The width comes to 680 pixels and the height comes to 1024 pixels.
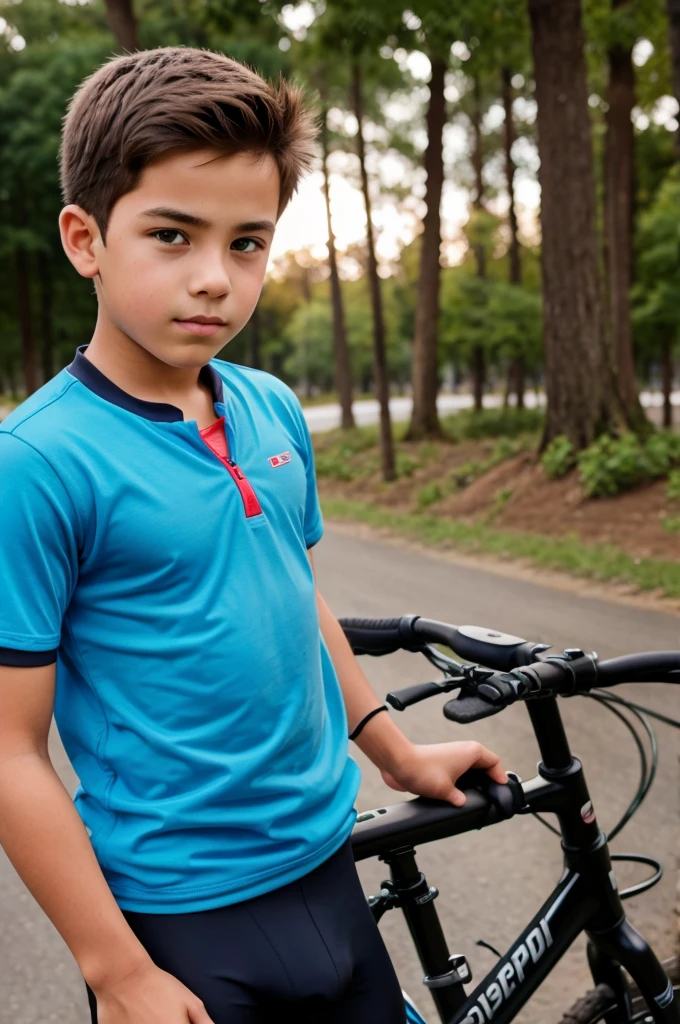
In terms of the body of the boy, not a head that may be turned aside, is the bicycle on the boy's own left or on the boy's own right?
on the boy's own left

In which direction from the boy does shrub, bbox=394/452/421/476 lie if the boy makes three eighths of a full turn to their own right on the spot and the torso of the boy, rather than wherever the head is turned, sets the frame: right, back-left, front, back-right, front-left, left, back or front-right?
right

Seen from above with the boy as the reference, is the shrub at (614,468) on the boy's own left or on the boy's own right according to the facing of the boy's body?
on the boy's own left

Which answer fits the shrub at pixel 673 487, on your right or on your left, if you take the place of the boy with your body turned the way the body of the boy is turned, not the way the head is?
on your left

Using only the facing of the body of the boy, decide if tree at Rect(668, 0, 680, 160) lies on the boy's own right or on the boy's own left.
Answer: on the boy's own left

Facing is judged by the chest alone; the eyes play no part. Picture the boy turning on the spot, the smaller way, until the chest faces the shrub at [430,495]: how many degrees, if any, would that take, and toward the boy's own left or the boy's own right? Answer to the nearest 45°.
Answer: approximately 135° to the boy's own left

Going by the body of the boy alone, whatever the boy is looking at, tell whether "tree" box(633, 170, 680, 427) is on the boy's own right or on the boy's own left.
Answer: on the boy's own left

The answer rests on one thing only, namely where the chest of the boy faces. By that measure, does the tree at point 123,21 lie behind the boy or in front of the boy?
behind

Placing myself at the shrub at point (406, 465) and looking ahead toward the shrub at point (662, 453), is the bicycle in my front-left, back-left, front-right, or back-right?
front-right

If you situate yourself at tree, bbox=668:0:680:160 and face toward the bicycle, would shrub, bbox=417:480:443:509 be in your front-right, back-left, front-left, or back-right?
front-right
